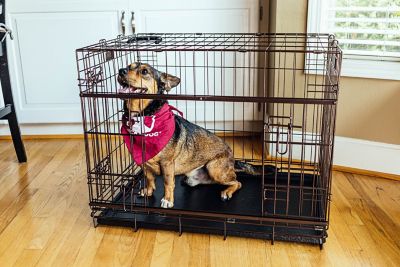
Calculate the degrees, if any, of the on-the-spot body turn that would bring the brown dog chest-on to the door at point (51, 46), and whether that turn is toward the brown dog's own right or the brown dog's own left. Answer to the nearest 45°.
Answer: approximately 90° to the brown dog's own right

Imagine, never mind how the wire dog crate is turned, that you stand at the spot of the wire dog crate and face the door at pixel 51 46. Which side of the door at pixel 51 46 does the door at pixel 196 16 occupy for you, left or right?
right

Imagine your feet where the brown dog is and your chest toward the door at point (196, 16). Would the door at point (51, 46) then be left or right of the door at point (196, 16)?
left

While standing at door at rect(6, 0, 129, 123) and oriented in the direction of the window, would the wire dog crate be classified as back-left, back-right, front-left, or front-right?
front-right

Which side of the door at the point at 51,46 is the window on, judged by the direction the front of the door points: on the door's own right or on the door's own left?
on the door's own left

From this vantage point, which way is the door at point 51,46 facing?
toward the camera

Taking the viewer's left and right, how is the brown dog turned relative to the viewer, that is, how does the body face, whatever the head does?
facing the viewer and to the left of the viewer

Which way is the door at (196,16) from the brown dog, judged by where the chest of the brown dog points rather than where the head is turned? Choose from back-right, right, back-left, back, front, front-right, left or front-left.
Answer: back-right

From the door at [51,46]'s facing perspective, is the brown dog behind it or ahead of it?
ahead
